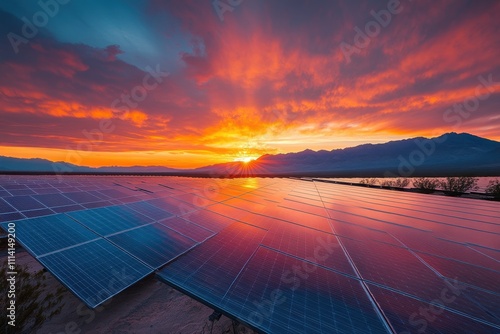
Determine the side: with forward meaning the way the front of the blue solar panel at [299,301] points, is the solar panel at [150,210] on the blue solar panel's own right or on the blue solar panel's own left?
on the blue solar panel's own right

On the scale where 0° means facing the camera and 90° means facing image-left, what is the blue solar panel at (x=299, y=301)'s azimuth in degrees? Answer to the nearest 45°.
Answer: approximately 45°

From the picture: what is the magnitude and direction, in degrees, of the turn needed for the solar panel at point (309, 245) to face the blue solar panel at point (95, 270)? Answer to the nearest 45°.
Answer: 0° — it already faces it

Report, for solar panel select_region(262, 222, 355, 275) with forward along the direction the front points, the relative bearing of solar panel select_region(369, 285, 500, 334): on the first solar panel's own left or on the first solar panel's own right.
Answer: on the first solar panel's own left

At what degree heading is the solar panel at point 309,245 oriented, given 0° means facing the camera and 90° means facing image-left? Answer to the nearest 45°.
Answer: approximately 45°

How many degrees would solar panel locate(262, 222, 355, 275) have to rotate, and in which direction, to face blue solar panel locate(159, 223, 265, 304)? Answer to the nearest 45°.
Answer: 0° — it already faces it
